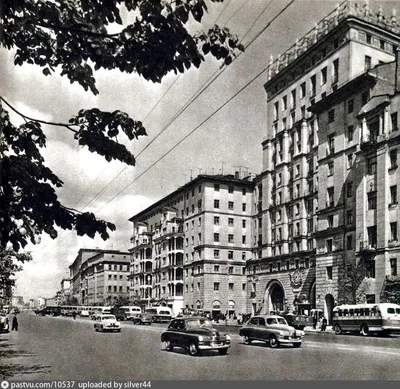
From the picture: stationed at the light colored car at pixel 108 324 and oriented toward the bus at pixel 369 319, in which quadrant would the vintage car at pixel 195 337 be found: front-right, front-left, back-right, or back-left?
front-right

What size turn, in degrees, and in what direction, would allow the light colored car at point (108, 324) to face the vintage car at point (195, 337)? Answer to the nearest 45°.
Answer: approximately 45° to its right

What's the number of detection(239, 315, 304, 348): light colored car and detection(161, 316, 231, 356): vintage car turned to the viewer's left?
0

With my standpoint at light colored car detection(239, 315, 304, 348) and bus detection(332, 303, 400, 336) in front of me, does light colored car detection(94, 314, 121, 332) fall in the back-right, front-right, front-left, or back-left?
front-left
